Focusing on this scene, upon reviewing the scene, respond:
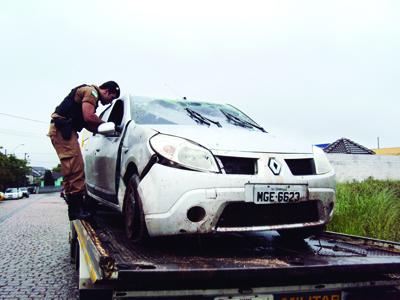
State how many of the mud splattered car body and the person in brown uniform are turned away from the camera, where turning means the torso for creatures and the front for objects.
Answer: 0

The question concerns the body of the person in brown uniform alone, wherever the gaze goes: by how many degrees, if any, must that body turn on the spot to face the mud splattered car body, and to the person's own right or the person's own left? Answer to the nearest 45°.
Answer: approximately 45° to the person's own right

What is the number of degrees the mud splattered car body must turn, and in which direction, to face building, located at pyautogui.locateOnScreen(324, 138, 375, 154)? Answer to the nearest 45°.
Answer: approximately 135° to its left

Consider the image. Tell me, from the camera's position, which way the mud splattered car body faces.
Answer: facing the viewer and to the right of the viewer

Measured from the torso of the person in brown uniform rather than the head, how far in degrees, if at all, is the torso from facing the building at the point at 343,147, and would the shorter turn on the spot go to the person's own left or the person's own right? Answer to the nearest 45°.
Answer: approximately 45° to the person's own left

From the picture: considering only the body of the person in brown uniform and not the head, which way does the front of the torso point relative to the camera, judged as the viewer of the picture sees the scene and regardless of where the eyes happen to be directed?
to the viewer's right
